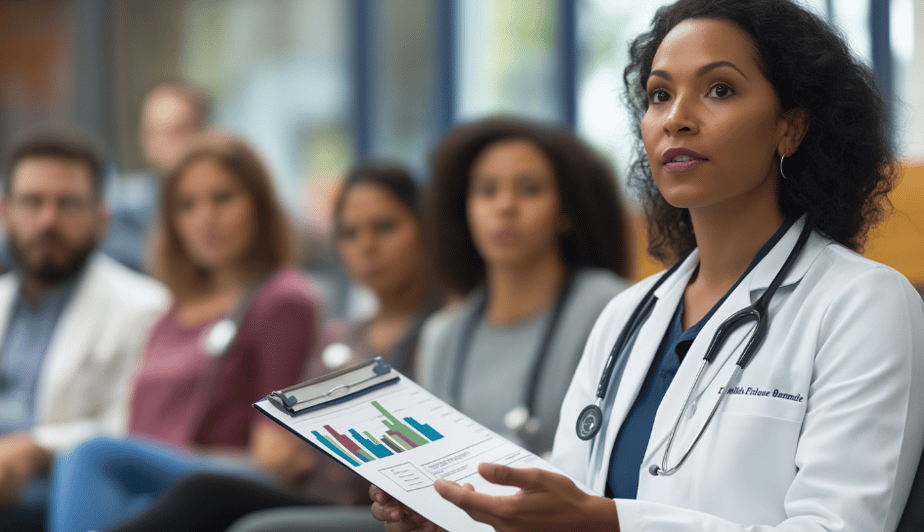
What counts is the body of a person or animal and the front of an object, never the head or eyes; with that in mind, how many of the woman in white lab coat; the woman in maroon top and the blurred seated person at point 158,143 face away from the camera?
0

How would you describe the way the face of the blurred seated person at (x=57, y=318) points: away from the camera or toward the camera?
toward the camera

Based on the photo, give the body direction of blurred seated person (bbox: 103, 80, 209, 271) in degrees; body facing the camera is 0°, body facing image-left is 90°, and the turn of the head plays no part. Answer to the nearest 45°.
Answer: approximately 45°

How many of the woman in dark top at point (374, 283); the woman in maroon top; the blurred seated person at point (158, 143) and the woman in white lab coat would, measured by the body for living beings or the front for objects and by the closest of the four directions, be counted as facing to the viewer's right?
0

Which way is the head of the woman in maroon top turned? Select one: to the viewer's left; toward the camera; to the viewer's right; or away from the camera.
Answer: toward the camera

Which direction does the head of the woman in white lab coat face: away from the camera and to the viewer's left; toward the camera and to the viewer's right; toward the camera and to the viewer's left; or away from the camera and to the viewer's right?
toward the camera and to the viewer's left

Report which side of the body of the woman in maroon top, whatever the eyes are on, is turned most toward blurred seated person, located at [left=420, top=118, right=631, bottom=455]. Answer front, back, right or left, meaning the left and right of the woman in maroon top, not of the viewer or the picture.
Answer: left

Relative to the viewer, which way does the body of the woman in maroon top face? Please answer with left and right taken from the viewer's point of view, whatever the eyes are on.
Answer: facing the viewer and to the left of the viewer

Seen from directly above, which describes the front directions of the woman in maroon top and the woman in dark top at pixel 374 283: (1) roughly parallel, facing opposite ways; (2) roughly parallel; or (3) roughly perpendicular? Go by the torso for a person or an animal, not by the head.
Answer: roughly parallel

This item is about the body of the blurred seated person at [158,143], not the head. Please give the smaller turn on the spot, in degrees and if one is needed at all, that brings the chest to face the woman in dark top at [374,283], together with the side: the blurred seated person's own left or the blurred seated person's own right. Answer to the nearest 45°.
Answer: approximately 45° to the blurred seated person's own left

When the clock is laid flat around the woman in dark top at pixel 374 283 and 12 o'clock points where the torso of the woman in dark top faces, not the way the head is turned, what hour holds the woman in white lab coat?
The woman in white lab coat is roughly at 10 o'clock from the woman in dark top.

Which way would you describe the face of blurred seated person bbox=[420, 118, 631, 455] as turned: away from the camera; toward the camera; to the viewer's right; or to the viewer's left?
toward the camera

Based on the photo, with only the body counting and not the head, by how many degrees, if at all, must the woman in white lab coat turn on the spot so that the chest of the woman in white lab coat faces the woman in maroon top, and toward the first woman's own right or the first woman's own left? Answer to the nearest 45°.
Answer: approximately 90° to the first woman's own right

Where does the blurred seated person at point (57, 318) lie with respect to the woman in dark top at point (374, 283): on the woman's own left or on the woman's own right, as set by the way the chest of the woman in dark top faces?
on the woman's own right

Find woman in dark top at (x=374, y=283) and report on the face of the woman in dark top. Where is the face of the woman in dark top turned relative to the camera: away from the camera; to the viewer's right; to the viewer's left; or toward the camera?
toward the camera

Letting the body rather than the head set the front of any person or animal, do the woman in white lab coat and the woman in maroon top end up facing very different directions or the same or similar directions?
same or similar directions
